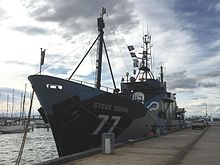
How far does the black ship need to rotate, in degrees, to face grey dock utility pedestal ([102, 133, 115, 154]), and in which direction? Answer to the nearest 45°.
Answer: approximately 45° to its left

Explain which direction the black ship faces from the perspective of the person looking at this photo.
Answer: facing the viewer and to the left of the viewer
